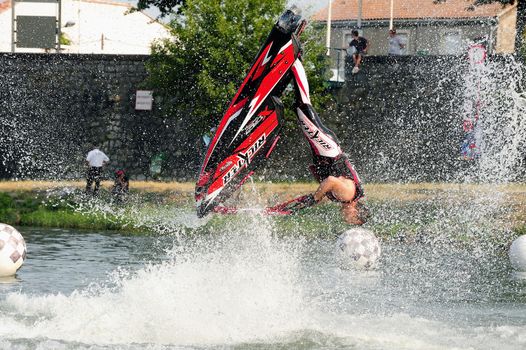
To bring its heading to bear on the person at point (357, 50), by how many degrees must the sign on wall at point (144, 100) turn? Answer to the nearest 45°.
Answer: approximately 45° to its left

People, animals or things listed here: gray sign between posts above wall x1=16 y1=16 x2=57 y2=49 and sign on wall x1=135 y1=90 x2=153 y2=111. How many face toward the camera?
2

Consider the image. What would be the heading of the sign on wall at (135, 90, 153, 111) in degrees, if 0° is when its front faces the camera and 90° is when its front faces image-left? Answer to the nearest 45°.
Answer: approximately 0°

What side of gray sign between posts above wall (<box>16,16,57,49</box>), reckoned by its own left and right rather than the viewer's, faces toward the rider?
front

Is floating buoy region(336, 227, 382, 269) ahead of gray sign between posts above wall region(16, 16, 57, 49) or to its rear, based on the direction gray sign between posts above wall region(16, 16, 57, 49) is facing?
ahead

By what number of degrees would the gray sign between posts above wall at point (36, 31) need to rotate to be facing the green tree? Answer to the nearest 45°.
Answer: approximately 45° to its left
